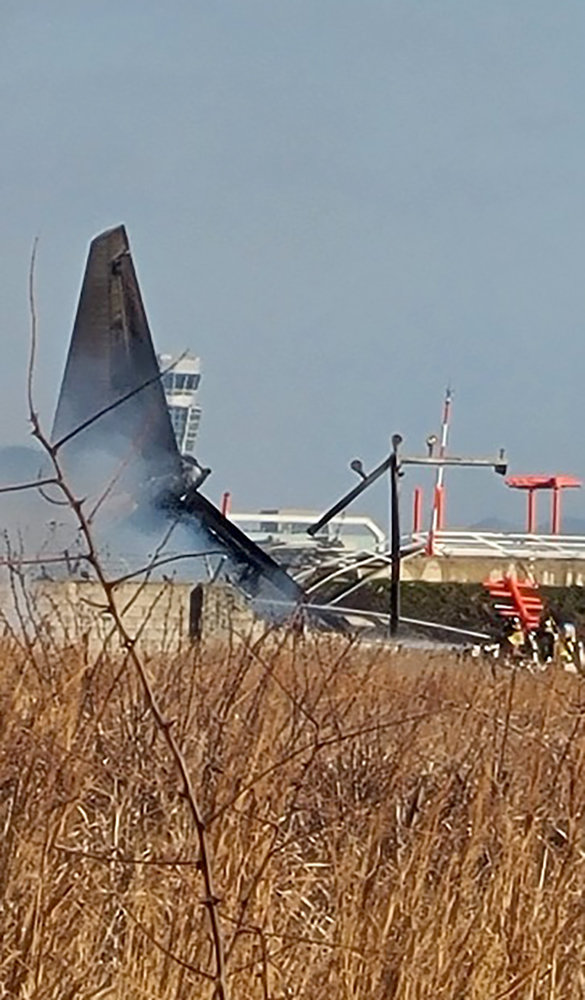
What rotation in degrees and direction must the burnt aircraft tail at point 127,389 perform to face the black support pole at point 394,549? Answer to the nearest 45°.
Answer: approximately 45° to its right

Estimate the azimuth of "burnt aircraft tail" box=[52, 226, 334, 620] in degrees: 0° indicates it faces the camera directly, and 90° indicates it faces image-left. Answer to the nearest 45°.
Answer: approximately 270°

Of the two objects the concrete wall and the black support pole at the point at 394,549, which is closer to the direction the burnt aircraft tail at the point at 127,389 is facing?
the black support pole

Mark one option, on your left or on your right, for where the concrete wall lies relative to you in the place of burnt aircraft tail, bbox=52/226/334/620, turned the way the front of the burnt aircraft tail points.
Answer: on your right
